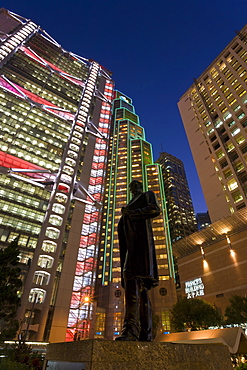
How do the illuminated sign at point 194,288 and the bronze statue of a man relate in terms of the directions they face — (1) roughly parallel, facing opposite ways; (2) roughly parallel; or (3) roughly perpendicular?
roughly parallel

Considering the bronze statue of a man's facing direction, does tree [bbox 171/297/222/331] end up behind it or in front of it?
behind

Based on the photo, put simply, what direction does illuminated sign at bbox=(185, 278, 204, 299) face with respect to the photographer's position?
facing the viewer and to the left of the viewer

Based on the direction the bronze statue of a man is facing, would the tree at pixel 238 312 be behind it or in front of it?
behind

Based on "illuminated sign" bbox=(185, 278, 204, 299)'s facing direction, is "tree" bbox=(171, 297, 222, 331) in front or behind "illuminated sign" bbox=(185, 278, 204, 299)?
in front

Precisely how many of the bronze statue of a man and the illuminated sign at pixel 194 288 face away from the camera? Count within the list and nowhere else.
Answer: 0

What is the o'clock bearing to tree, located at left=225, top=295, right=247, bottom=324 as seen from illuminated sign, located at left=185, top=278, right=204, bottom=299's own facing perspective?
The tree is roughly at 10 o'clock from the illuminated sign.
